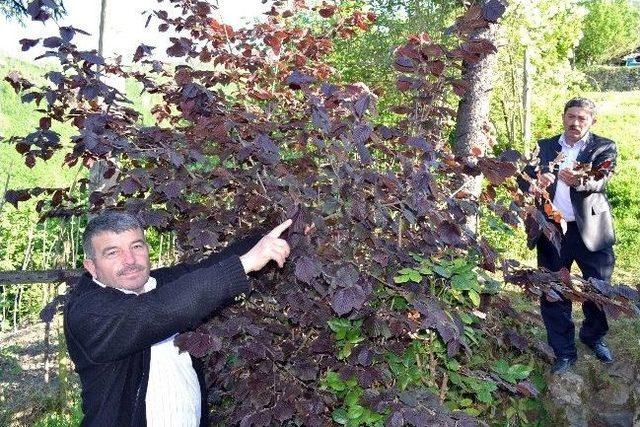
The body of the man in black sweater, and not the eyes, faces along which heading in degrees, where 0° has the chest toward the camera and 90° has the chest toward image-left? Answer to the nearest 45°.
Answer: approximately 315°

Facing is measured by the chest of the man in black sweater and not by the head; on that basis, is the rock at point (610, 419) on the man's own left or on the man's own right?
on the man's own left

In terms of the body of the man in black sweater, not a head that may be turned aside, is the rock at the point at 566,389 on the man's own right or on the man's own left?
on the man's own left
